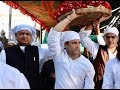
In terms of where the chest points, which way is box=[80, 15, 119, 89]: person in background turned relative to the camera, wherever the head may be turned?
toward the camera

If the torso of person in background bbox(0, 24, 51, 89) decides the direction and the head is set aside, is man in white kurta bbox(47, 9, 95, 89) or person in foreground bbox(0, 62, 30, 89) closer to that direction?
the person in foreground

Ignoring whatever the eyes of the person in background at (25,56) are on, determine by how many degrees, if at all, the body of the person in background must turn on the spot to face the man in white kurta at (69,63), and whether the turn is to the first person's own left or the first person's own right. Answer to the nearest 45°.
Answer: approximately 45° to the first person's own left

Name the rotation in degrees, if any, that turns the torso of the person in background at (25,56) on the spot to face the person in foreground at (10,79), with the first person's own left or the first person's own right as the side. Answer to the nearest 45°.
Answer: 0° — they already face them

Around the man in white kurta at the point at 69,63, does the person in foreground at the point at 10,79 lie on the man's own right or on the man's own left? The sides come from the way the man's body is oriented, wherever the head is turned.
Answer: on the man's own right

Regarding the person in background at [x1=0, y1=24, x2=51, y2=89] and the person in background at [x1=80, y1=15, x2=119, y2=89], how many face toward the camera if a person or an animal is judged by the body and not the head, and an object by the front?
2

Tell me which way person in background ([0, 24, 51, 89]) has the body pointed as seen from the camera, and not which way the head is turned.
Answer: toward the camera

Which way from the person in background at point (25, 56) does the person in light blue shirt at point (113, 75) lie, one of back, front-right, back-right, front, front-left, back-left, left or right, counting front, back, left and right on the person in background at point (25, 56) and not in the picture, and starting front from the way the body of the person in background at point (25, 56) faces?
front-left
